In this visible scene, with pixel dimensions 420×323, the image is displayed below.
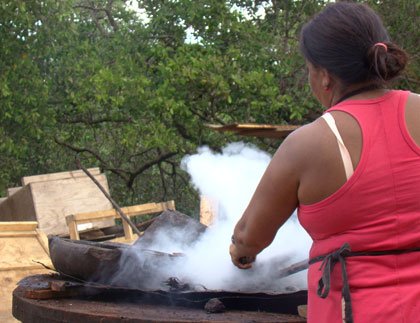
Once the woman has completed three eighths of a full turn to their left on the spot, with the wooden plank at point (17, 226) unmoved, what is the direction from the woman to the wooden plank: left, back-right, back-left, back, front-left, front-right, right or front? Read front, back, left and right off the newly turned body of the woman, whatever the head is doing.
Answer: back-right

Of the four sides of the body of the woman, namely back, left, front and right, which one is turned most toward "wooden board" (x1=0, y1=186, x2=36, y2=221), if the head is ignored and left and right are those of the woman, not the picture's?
front

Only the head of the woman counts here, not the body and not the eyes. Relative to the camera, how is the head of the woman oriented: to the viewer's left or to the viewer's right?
to the viewer's left

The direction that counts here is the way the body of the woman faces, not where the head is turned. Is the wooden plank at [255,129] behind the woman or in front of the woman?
in front

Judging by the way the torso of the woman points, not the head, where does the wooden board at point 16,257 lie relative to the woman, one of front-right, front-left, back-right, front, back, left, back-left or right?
front

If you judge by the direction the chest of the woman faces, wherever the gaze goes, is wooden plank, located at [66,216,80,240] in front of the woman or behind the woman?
in front

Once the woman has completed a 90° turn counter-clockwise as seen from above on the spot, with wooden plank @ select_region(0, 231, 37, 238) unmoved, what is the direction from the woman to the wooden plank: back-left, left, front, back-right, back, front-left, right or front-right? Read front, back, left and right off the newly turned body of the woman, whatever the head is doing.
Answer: right

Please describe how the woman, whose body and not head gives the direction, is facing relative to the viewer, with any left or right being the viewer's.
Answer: facing away from the viewer and to the left of the viewer

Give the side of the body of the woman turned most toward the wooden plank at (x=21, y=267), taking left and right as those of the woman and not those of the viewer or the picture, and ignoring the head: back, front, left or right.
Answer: front
